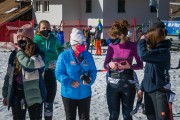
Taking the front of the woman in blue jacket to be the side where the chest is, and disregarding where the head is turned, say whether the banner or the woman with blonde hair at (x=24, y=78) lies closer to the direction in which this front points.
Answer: the woman with blonde hair

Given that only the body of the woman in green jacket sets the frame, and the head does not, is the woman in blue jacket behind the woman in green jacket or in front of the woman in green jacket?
in front

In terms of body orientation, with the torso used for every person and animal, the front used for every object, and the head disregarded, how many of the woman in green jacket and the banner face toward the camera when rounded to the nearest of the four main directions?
2

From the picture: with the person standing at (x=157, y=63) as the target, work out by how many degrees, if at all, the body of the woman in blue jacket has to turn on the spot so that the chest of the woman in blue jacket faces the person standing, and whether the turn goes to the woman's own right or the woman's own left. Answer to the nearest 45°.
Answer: approximately 90° to the woman's own left

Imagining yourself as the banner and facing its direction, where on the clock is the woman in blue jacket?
The woman in blue jacket is roughly at 12 o'clock from the banner.

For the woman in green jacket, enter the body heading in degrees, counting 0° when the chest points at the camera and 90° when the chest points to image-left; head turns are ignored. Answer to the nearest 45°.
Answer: approximately 0°

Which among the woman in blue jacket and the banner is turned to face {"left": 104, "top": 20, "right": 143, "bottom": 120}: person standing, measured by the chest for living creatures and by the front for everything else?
the banner

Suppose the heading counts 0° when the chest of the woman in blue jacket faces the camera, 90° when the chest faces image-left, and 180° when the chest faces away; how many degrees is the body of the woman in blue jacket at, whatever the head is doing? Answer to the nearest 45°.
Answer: approximately 0°

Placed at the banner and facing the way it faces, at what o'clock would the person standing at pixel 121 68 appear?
The person standing is roughly at 12 o'clock from the banner.
